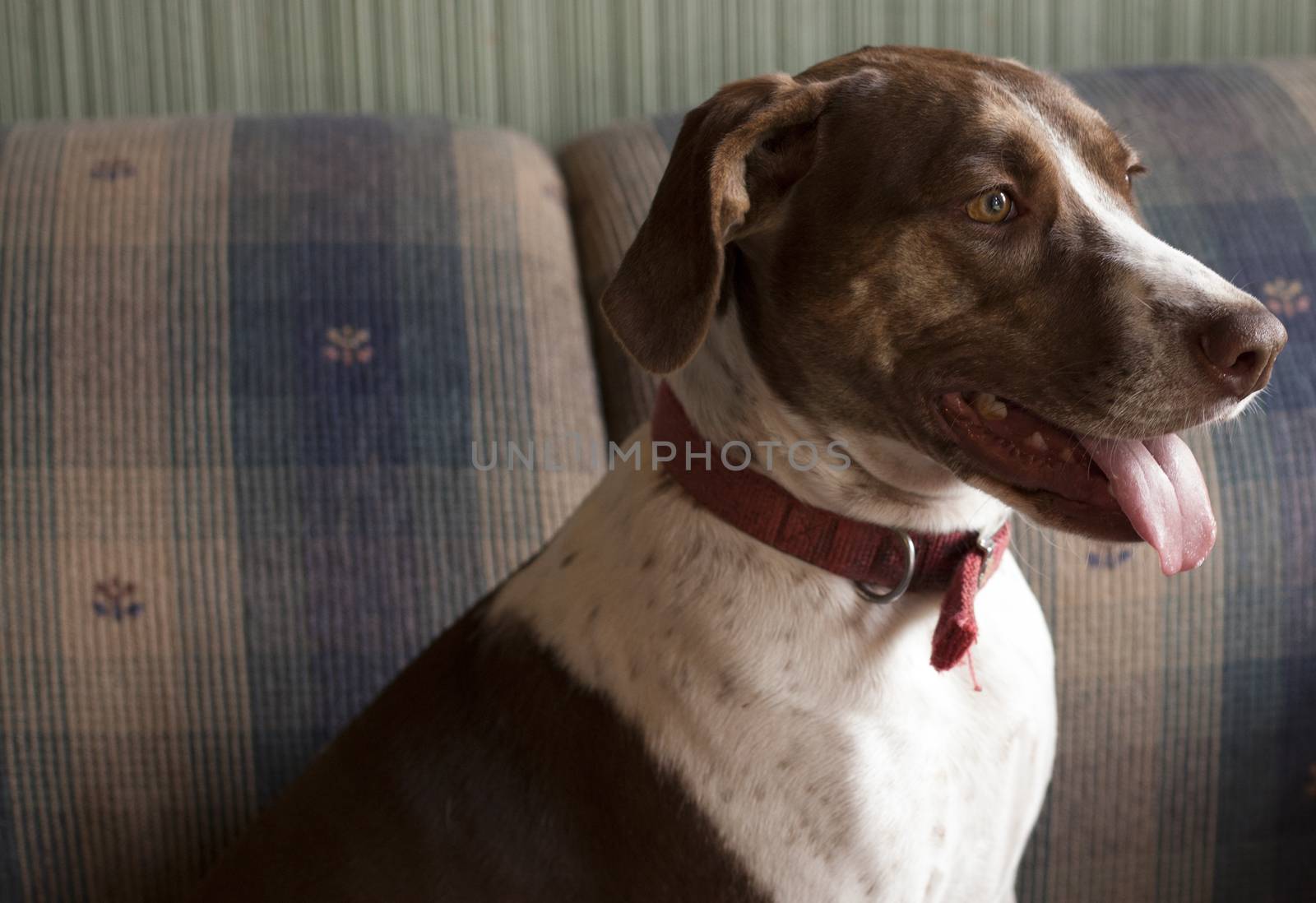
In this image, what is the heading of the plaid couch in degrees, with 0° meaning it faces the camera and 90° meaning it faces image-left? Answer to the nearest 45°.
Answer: approximately 0°

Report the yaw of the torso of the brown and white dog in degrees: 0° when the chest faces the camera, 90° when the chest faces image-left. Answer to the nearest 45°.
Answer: approximately 315°
